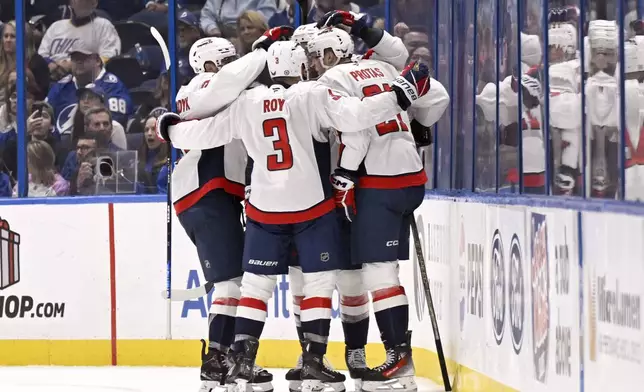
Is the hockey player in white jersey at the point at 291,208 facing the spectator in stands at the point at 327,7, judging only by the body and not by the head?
yes

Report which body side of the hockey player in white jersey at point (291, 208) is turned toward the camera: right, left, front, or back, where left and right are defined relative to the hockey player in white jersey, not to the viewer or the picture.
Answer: back

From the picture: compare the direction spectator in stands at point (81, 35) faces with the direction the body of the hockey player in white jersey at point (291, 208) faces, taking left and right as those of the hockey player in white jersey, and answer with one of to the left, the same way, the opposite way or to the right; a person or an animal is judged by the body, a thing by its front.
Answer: the opposite way

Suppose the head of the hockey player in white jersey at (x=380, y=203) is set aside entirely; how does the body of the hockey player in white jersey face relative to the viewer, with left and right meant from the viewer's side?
facing away from the viewer and to the left of the viewer
